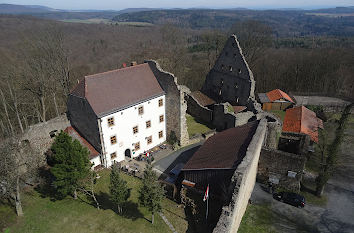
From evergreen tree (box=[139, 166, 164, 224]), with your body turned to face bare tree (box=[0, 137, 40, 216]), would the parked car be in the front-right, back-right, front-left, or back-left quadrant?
back-right

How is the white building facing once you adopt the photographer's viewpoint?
facing the viewer and to the right of the viewer

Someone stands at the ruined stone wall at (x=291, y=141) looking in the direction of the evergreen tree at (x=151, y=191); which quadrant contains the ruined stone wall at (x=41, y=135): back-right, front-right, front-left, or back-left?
front-right

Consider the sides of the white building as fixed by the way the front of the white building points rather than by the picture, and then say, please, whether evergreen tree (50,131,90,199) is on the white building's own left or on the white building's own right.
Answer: on the white building's own right

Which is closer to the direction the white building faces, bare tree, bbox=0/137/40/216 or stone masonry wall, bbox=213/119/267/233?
the stone masonry wall

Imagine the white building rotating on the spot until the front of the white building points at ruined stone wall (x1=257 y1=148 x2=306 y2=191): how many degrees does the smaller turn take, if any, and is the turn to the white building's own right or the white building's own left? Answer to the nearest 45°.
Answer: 0° — it already faces it

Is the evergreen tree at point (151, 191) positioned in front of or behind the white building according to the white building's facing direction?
in front

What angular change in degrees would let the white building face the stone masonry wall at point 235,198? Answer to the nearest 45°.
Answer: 0° — it already faces it

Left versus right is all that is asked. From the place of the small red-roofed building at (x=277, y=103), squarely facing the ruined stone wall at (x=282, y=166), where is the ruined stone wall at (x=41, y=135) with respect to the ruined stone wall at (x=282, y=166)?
right

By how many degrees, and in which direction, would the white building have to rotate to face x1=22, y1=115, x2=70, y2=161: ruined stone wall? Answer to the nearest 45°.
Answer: approximately 135° to its right

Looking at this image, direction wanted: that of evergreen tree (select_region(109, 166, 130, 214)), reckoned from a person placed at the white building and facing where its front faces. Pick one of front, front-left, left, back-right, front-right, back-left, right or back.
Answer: front-right

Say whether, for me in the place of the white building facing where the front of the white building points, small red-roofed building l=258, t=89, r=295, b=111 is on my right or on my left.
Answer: on my left

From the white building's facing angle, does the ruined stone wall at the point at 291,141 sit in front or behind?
in front

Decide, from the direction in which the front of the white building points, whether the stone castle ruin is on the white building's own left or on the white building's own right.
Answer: on the white building's own left
